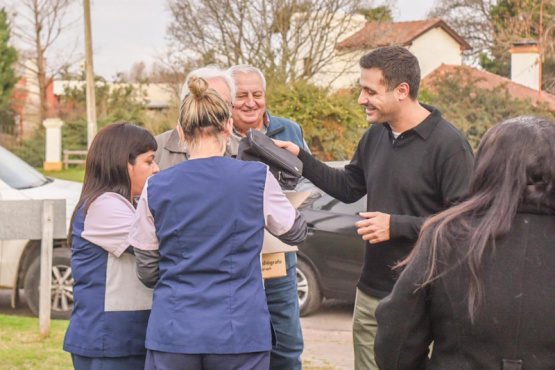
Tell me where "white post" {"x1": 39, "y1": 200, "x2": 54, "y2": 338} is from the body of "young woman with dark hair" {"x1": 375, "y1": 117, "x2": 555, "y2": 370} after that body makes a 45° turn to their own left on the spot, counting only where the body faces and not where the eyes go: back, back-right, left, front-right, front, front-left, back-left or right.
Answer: front

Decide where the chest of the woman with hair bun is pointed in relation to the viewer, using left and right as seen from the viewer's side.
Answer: facing away from the viewer

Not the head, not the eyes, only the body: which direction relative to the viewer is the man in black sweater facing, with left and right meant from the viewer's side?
facing the viewer and to the left of the viewer

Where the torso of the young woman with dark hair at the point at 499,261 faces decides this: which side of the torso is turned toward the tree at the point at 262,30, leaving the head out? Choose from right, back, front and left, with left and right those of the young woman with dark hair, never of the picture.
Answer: front

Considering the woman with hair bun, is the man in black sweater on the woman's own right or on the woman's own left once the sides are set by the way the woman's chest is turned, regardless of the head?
on the woman's own right

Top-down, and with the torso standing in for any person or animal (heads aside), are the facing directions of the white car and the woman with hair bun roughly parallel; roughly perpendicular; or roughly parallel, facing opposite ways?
roughly perpendicular

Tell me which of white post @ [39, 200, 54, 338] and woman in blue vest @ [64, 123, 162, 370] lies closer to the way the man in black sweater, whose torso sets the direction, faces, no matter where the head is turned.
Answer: the woman in blue vest

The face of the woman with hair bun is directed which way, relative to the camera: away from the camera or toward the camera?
away from the camera

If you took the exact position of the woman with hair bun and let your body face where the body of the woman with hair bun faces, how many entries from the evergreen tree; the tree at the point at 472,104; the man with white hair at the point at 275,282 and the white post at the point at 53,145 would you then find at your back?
0

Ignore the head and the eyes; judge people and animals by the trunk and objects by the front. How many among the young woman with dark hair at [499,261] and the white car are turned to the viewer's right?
1

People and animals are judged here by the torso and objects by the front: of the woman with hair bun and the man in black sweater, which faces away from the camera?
the woman with hair bun

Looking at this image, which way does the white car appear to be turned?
to the viewer's right

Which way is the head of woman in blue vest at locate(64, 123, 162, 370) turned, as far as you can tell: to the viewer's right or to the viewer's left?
to the viewer's right

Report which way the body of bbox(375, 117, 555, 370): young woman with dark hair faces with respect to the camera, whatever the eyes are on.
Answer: away from the camera

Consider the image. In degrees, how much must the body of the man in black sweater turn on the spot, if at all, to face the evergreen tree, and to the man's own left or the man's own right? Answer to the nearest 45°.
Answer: approximately 90° to the man's own right

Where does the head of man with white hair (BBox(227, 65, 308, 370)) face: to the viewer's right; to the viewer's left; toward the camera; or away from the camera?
toward the camera
